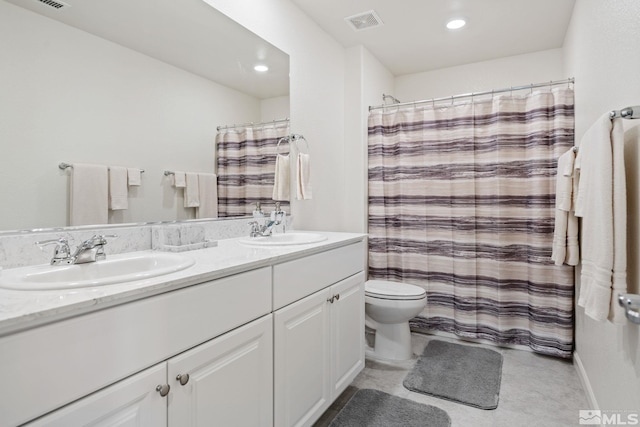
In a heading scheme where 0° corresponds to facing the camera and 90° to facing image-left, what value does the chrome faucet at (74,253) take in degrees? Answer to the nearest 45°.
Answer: approximately 315°

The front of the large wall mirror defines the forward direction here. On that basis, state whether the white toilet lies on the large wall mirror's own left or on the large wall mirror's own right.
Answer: on the large wall mirror's own left
